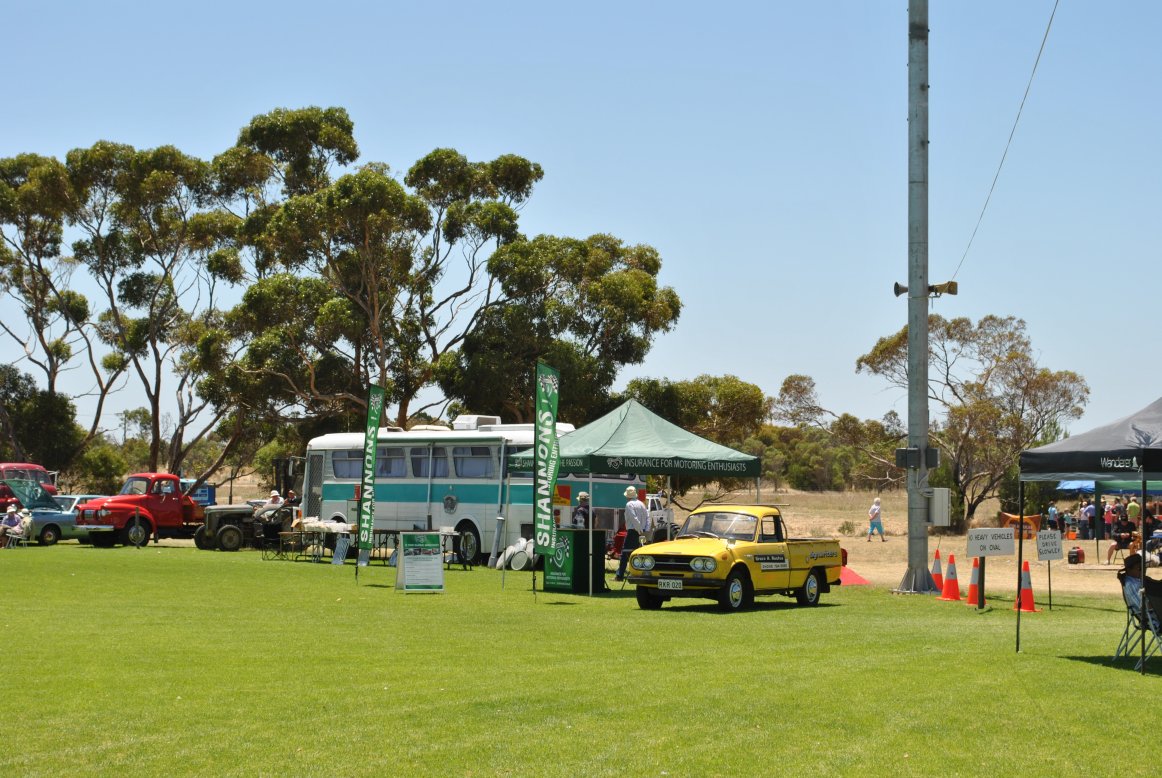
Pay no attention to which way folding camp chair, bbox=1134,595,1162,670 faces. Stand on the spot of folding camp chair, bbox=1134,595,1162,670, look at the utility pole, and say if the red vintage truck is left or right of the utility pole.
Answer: left

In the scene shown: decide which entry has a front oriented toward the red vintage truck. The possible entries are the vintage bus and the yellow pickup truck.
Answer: the vintage bus

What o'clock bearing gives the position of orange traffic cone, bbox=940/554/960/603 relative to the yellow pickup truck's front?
The orange traffic cone is roughly at 6 o'clock from the yellow pickup truck.

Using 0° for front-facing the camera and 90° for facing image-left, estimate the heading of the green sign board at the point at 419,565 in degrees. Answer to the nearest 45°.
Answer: approximately 0°

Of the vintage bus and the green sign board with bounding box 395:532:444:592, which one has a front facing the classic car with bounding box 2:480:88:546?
the vintage bus

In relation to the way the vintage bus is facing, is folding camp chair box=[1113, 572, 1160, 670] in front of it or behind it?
behind

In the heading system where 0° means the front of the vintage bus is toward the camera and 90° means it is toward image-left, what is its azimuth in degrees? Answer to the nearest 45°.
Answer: approximately 135°

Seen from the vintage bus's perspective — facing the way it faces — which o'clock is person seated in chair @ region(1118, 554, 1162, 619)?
The person seated in chair is roughly at 7 o'clock from the vintage bus.
